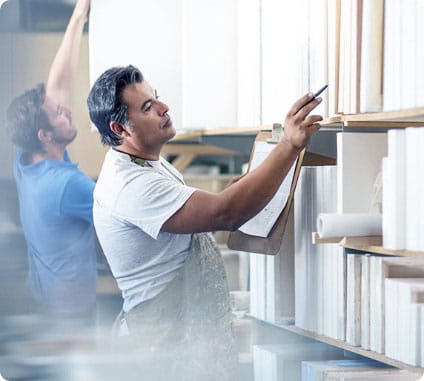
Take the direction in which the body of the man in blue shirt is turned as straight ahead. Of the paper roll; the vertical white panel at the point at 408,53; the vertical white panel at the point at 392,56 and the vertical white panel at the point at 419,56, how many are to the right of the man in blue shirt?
4

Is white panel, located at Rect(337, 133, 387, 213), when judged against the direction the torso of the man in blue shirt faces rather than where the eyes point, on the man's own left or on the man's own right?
on the man's own right

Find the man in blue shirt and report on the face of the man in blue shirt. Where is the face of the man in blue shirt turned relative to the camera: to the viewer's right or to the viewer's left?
to the viewer's right

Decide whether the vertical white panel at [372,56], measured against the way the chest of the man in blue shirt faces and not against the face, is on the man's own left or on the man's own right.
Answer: on the man's own right

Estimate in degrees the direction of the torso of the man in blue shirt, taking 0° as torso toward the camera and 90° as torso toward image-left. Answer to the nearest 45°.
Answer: approximately 225°
